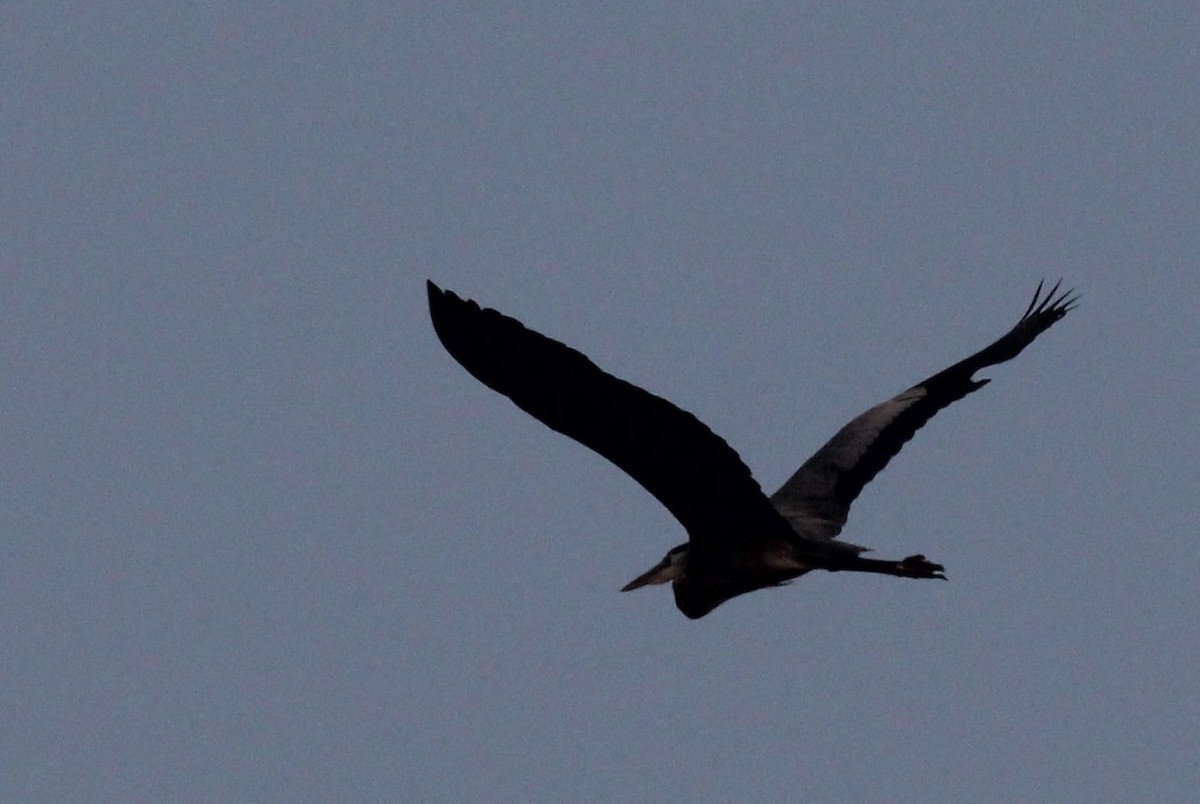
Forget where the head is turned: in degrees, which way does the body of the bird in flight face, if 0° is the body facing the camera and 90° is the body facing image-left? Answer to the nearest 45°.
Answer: approximately 135°
